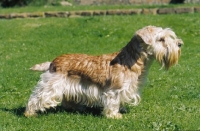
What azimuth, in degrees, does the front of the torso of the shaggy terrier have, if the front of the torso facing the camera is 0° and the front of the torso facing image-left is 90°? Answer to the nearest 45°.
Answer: approximately 270°

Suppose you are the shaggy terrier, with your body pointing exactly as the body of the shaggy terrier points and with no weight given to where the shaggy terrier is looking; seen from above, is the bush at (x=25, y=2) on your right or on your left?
on your left
